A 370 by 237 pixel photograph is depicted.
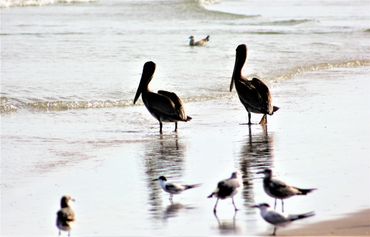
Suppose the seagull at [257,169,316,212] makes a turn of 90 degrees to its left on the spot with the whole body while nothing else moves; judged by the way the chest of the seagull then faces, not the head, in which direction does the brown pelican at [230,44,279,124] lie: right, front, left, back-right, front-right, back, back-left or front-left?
back

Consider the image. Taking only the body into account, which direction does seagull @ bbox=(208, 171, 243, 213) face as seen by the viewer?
to the viewer's right

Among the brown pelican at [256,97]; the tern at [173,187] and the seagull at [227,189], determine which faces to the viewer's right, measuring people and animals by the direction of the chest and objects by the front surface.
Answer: the seagull at [227,189]

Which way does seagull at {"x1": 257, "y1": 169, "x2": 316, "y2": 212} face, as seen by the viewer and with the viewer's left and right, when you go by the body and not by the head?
facing to the left of the viewer

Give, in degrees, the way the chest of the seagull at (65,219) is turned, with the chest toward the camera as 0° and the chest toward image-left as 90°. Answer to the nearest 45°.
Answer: approximately 315°

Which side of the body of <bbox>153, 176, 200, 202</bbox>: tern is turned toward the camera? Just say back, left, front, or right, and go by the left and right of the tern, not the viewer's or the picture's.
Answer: left

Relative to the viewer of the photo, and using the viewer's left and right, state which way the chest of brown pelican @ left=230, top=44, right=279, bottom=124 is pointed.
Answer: facing to the left of the viewer

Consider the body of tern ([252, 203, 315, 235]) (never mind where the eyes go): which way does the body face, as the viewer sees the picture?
to the viewer's left

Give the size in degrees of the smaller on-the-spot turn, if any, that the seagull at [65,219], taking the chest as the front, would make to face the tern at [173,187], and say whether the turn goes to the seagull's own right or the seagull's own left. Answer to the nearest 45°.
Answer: approximately 90° to the seagull's own left
